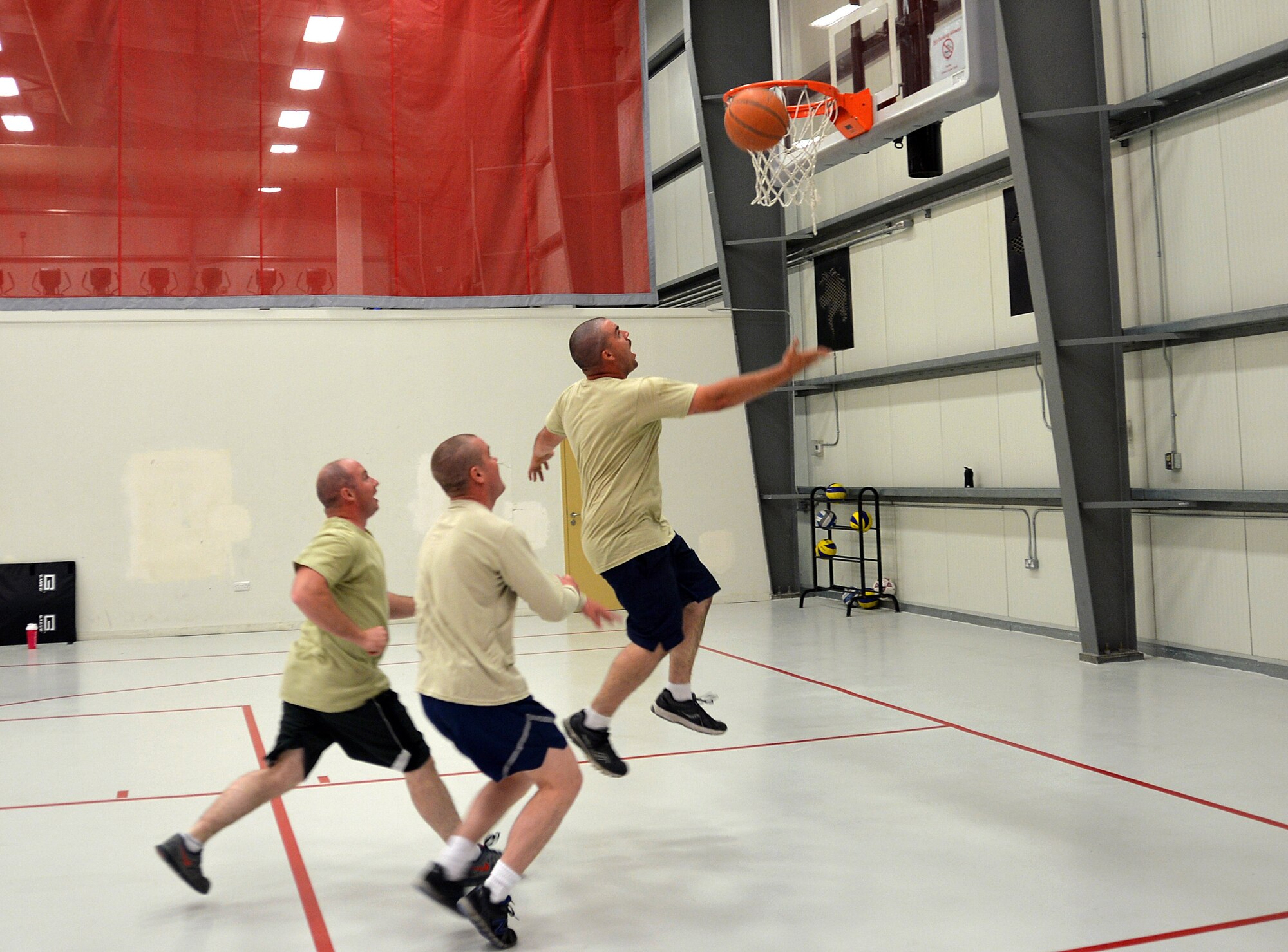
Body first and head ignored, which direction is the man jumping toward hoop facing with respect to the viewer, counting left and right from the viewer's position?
facing away from the viewer and to the right of the viewer

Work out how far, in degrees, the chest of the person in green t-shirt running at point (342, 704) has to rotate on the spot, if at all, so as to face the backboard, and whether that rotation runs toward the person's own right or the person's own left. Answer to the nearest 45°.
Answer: approximately 45° to the person's own left

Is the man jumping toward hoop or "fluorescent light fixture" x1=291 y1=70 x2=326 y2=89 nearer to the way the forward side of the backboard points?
the man jumping toward hoop

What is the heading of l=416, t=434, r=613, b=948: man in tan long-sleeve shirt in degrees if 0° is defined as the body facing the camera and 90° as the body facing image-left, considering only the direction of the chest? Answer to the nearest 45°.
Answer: approximately 225°

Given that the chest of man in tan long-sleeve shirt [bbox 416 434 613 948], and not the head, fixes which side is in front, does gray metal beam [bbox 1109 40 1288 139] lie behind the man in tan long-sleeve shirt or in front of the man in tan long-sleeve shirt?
in front

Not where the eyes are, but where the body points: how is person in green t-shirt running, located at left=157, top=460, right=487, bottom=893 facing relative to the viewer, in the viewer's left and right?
facing to the right of the viewer

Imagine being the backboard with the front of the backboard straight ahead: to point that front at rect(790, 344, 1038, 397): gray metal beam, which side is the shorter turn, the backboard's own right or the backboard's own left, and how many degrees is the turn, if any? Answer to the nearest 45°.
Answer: approximately 135° to the backboard's own right

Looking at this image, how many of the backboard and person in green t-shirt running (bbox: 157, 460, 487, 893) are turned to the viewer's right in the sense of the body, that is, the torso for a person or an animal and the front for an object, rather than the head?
1

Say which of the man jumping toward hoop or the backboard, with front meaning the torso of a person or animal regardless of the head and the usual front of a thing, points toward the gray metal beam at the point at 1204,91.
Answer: the man jumping toward hoop

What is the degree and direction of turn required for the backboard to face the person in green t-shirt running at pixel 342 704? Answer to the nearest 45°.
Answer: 0° — it already faces them

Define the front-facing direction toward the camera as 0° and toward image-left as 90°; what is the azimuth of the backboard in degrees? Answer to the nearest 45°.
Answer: approximately 45°

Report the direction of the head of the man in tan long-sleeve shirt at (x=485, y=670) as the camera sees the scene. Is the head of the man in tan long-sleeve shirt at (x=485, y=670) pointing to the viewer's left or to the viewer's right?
to the viewer's right

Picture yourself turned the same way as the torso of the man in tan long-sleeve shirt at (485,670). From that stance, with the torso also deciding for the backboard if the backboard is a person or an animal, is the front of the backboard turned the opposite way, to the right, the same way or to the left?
the opposite way

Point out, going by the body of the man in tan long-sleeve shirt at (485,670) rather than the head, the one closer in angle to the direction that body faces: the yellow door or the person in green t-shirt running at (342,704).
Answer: the yellow door
